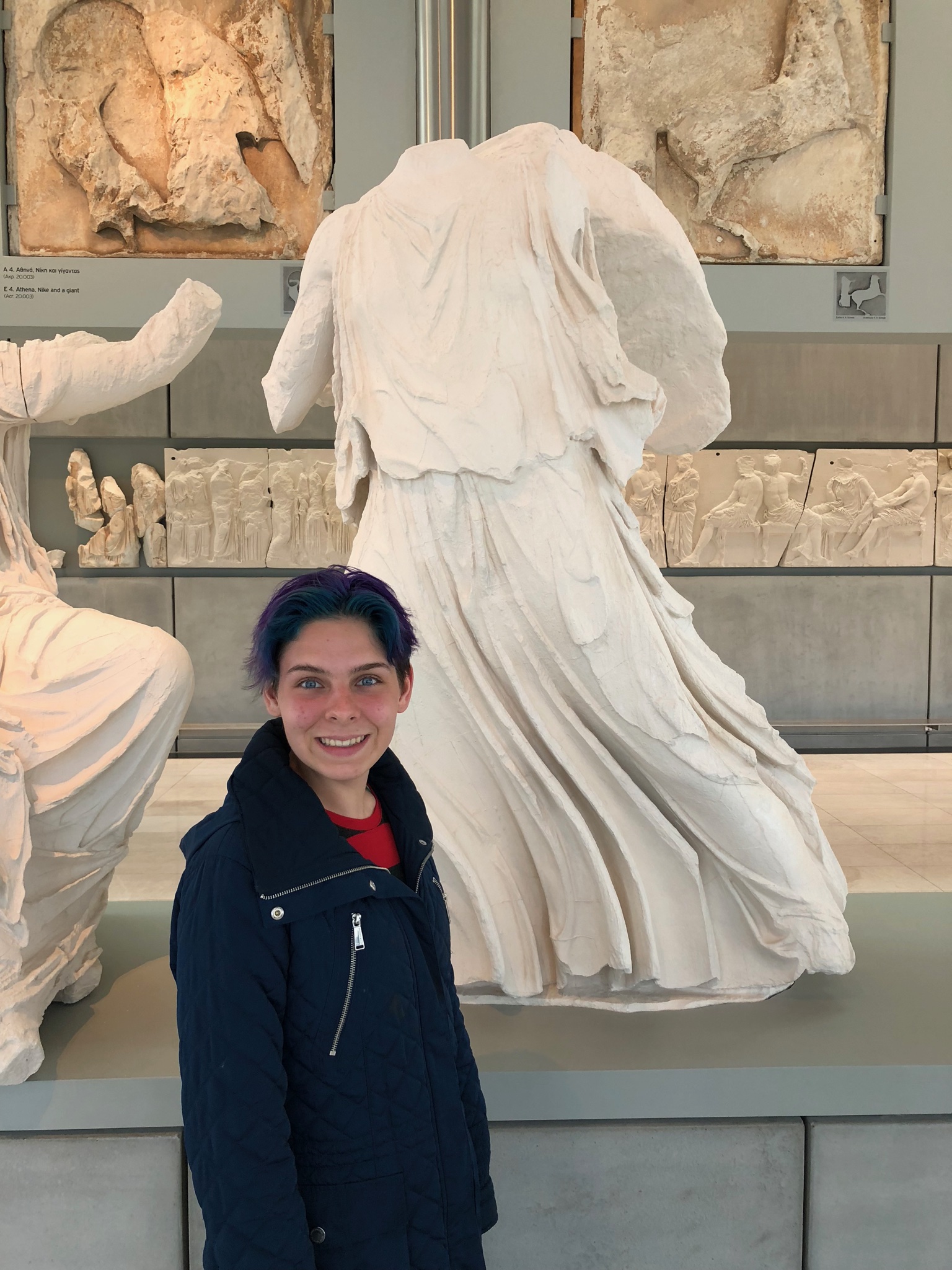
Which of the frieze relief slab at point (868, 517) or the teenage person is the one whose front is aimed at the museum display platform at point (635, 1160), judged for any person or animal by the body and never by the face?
the frieze relief slab

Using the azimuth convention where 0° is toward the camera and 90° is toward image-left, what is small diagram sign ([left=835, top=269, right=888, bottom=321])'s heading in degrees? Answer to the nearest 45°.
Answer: approximately 0°

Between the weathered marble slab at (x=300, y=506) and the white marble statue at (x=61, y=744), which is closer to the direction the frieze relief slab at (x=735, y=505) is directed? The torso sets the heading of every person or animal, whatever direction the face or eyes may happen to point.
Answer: the white marble statue

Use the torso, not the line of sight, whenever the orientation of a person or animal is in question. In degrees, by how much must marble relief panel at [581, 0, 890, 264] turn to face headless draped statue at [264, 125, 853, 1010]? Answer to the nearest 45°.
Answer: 0° — it already faces it

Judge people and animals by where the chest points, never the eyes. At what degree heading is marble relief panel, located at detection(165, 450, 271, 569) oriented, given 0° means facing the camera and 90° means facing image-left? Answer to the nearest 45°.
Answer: approximately 0°

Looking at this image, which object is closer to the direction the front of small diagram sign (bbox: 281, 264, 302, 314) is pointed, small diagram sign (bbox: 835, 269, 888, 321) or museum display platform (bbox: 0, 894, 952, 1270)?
the museum display platform

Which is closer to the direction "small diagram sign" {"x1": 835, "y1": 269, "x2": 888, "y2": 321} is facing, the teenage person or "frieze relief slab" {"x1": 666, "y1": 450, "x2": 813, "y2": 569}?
the teenage person

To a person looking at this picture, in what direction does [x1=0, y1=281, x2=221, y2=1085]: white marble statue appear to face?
facing the viewer and to the right of the viewer
